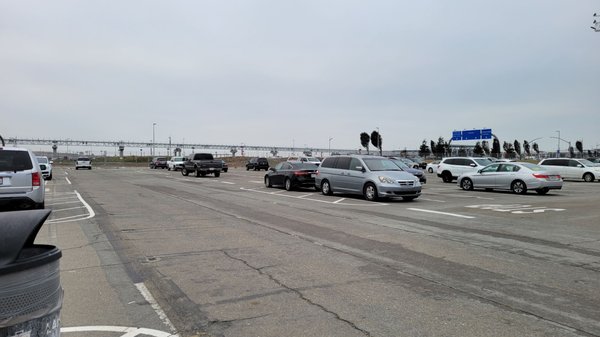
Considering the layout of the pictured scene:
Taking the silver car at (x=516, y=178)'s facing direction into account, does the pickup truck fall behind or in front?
in front

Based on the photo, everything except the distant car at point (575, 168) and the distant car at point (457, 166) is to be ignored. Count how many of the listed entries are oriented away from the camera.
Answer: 0

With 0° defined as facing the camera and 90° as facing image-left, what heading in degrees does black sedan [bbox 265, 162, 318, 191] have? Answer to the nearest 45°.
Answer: approximately 135°

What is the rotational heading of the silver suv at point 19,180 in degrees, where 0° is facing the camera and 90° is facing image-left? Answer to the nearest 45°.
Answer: approximately 180°

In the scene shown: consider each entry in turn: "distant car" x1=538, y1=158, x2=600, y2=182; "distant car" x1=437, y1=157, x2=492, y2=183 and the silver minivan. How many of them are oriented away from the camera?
0

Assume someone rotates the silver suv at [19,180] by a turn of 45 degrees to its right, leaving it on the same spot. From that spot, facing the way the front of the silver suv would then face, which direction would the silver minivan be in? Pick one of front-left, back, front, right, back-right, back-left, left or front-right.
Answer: front-right

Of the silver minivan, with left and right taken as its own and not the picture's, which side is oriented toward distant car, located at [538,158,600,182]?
left

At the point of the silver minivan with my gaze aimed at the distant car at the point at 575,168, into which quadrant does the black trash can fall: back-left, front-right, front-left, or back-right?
back-right

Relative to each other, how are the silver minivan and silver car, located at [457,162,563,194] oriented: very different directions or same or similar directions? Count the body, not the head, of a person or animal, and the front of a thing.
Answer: very different directions

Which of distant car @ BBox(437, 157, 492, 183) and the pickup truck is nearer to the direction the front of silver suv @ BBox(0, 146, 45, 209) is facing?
the pickup truck
